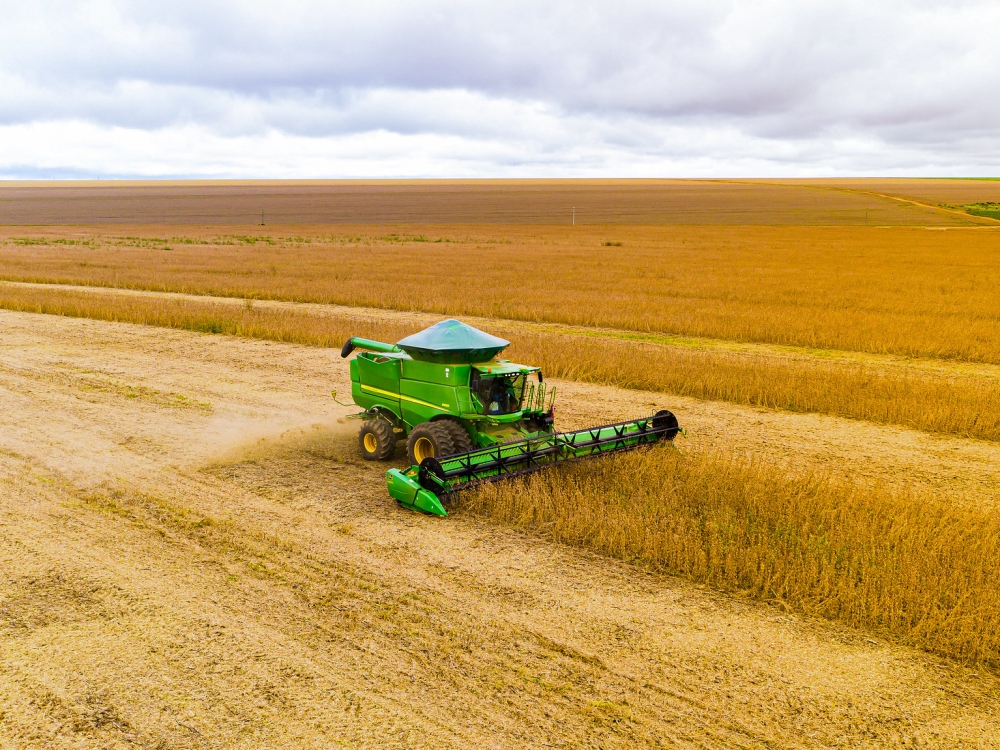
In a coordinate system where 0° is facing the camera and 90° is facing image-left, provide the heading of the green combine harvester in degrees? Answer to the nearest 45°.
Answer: approximately 315°
